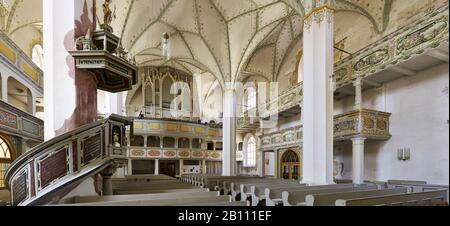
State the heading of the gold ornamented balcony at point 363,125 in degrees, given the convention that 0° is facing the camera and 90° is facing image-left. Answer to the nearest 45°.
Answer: approximately 45°

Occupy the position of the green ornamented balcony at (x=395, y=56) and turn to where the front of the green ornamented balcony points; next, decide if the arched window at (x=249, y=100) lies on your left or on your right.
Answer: on your right

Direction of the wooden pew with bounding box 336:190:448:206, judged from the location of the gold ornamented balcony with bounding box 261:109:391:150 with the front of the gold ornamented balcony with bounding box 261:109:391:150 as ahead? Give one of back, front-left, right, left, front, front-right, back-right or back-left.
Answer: front-left

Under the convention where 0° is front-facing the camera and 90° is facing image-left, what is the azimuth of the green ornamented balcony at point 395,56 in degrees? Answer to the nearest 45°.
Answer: approximately 45°

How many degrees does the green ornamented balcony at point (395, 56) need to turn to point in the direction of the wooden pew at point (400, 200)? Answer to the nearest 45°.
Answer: approximately 45° to its left

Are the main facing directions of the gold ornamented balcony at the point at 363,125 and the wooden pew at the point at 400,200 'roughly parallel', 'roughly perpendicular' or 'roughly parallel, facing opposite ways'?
roughly perpendicular
